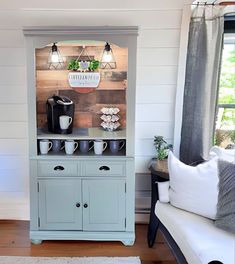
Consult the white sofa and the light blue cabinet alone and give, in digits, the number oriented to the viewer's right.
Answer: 0

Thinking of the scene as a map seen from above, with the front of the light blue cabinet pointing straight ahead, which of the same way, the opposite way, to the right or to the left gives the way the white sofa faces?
to the right

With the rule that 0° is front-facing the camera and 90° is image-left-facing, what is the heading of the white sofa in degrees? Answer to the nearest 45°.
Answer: approximately 45°

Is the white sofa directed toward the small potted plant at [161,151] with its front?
no

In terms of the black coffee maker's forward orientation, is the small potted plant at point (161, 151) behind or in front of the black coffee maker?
in front

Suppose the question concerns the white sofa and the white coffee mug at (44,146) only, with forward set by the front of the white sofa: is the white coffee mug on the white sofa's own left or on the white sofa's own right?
on the white sofa's own right

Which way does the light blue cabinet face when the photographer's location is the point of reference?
facing the viewer

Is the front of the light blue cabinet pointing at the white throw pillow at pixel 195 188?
no

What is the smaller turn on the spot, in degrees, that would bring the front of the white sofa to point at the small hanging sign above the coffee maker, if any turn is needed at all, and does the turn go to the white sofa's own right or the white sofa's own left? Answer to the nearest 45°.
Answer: approximately 90° to the white sofa's own right

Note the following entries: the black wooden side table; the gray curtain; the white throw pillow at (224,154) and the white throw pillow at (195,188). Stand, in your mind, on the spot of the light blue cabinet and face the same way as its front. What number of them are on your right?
0

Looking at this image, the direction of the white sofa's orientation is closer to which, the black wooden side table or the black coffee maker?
the black coffee maker

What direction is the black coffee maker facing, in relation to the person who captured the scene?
facing the viewer and to the right of the viewer

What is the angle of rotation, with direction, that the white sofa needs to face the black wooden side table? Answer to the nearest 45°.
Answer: approximately 90° to its right
